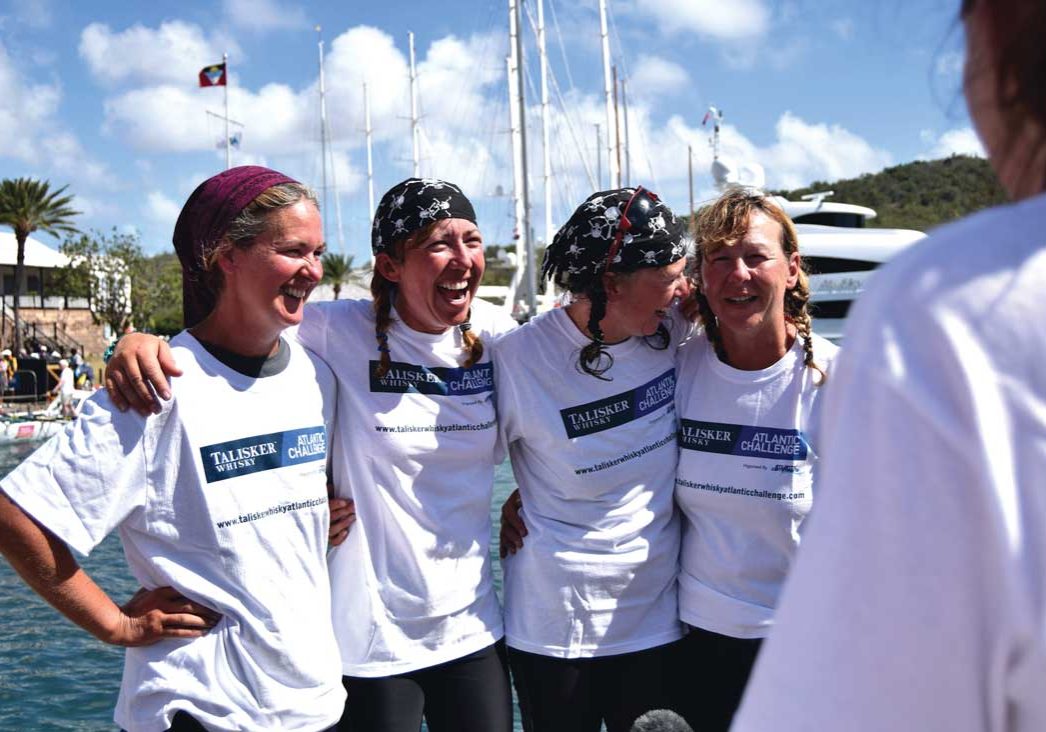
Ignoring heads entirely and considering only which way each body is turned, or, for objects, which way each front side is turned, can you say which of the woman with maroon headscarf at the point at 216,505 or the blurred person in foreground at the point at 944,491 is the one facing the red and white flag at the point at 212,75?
the blurred person in foreground

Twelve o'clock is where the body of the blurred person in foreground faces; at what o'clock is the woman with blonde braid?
The woman with blonde braid is roughly at 1 o'clock from the blurred person in foreground.

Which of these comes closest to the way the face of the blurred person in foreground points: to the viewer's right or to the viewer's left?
to the viewer's left

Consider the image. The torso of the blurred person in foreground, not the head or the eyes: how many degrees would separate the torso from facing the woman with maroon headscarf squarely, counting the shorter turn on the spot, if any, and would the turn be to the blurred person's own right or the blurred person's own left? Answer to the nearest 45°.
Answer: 0° — they already face them

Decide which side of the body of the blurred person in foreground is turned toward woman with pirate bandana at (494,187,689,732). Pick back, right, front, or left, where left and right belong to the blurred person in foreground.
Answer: front

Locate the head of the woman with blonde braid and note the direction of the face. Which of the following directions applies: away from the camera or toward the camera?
toward the camera

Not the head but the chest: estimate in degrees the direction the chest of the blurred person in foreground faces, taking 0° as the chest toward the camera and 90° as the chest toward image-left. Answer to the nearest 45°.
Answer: approximately 135°

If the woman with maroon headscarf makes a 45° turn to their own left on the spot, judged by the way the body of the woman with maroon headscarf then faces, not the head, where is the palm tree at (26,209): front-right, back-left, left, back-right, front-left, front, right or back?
left

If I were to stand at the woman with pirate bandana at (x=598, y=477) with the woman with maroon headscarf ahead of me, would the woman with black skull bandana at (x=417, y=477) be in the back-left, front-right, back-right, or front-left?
front-right

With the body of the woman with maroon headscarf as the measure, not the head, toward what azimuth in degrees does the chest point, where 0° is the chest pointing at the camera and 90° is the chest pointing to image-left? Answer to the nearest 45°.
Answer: approximately 315°

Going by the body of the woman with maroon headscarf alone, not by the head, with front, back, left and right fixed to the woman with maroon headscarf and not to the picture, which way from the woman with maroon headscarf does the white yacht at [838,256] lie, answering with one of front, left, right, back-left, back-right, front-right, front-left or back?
left

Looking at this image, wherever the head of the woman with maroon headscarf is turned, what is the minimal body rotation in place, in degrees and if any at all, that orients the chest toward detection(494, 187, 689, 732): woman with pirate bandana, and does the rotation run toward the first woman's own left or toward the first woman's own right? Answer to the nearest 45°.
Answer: approximately 45° to the first woman's own left
